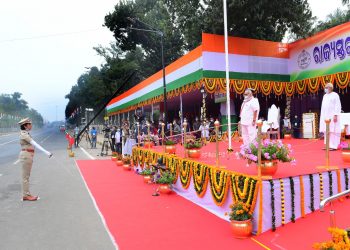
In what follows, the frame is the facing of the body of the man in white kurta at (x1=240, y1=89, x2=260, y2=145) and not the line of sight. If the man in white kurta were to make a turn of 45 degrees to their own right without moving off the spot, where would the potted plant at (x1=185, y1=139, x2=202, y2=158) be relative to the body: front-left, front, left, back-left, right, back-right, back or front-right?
front

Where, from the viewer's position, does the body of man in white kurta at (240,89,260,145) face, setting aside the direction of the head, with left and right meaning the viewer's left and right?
facing the viewer and to the left of the viewer

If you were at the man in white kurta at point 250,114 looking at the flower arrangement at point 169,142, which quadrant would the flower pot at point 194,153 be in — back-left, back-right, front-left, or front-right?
front-left

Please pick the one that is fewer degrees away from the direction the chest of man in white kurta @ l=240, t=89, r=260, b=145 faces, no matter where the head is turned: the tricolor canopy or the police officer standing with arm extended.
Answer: the police officer standing with arm extended

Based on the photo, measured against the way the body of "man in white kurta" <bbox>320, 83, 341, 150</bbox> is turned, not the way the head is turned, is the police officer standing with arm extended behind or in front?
in front

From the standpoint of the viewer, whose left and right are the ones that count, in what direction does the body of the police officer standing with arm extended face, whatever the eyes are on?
facing to the right of the viewer

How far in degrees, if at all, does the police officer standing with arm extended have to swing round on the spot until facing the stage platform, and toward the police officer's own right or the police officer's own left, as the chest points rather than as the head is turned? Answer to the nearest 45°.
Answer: approximately 45° to the police officer's own right

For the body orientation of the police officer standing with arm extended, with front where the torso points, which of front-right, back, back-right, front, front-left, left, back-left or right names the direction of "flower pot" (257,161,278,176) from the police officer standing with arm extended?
front-right

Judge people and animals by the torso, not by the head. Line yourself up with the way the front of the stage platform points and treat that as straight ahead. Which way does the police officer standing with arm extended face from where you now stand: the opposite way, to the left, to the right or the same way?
the opposite way

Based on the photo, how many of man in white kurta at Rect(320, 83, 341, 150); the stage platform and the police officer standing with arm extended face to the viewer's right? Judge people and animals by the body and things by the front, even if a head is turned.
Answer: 1

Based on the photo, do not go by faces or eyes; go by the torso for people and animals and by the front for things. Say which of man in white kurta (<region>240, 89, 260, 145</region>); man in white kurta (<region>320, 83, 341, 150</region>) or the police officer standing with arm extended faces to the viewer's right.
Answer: the police officer standing with arm extended

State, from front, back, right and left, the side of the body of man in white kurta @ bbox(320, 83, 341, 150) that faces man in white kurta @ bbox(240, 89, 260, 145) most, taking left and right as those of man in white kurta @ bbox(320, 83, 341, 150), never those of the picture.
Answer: right
